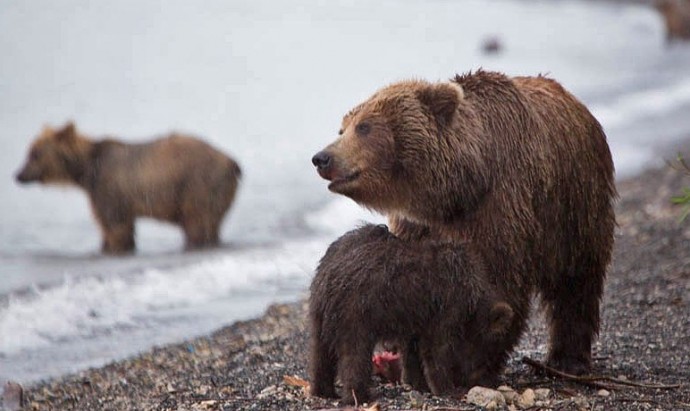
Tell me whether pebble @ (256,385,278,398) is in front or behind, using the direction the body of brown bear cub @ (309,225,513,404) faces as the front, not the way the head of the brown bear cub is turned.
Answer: behind

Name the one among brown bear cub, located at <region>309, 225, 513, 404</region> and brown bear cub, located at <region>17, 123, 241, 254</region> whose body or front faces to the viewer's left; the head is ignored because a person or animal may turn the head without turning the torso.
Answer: brown bear cub, located at <region>17, 123, 241, 254</region>

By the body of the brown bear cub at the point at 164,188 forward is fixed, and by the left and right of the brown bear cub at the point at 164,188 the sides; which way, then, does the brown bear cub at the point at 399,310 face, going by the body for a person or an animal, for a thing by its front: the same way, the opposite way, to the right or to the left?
the opposite way

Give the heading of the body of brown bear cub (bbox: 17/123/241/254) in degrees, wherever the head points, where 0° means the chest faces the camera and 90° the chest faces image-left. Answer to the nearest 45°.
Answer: approximately 90°

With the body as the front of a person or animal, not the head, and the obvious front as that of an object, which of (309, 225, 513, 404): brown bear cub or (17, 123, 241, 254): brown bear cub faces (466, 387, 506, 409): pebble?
(309, 225, 513, 404): brown bear cub

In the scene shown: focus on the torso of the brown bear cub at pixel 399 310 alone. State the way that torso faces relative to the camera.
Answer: to the viewer's right

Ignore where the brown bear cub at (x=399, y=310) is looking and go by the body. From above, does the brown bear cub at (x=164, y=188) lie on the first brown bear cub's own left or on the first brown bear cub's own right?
on the first brown bear cub's own left

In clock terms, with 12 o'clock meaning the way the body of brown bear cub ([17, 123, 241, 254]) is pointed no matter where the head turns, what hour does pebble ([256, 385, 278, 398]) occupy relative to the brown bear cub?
The pebble is roughly at 9 o'clock from the brown bear cub.

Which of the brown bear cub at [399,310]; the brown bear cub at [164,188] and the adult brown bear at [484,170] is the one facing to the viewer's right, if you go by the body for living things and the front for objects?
the brown bear cub at [399,310]

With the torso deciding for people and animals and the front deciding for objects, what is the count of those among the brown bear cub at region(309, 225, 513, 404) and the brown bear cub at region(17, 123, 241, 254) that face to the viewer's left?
1

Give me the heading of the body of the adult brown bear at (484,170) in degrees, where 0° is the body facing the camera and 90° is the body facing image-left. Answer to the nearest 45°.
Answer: approximately 45°
